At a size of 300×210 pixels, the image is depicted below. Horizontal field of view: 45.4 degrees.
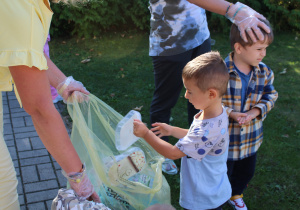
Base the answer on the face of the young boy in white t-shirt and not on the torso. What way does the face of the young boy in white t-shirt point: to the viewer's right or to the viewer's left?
to the viewer's left

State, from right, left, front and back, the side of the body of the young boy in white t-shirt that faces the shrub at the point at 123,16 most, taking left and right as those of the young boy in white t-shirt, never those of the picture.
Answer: right

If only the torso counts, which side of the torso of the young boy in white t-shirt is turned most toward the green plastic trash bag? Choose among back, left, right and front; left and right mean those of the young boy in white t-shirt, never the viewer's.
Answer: front

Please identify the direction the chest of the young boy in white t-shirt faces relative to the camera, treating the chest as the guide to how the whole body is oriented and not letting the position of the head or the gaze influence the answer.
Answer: to the viewer's left

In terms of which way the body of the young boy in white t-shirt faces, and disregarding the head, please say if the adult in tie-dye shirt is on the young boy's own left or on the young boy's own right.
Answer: on the young boy's own right

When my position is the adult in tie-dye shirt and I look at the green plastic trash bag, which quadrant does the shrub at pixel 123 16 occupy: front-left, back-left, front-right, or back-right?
back-right

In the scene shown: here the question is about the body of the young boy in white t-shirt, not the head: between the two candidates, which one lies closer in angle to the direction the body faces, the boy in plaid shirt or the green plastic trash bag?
the green plastic trash bag
